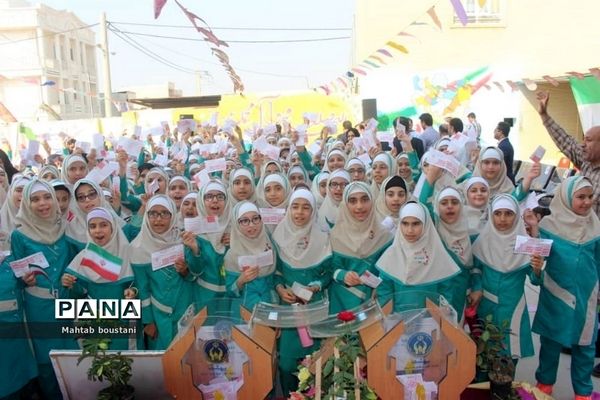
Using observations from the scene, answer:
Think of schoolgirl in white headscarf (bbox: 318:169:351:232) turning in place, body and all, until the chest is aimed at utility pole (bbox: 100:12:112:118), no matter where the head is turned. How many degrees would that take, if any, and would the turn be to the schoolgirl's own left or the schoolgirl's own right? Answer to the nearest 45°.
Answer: approximately 135° to the schoolgirl's own right

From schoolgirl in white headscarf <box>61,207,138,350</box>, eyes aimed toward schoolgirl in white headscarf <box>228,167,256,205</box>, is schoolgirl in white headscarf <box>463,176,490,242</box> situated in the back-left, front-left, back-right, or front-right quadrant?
front-right

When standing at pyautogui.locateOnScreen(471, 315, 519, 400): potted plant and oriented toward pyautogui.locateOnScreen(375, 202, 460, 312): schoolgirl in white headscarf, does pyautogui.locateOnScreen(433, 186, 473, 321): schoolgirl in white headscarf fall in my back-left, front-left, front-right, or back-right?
front-right

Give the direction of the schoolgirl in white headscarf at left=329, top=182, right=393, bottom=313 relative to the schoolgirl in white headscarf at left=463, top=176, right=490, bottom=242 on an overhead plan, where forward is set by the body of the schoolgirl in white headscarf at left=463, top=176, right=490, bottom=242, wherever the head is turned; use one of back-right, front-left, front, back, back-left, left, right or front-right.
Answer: front-right

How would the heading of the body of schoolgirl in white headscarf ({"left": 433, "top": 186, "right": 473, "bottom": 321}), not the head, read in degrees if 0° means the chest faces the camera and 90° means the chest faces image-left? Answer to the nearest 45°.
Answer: approximately 0°

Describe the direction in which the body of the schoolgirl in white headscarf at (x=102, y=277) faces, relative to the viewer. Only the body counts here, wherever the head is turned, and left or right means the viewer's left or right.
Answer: facing the viewer

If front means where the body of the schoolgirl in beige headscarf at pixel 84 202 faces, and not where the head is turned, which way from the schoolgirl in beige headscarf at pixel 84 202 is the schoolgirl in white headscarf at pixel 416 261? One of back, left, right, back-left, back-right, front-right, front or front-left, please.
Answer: front-left

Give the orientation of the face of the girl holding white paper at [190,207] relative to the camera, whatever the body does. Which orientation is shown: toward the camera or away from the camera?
toward the camera

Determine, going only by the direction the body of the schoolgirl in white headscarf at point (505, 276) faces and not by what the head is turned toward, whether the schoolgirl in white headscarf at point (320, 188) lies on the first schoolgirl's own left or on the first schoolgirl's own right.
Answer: on the first schoolgirl's own right

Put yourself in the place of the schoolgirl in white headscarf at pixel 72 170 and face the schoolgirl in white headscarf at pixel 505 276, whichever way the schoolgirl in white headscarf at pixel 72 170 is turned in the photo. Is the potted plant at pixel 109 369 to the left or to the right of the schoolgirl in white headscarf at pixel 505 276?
right

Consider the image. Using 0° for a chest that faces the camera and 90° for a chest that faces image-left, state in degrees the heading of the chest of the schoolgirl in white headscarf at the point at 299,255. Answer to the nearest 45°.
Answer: approximately 0°

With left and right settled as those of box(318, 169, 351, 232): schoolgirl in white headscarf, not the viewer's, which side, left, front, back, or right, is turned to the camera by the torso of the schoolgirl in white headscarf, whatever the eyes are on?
front

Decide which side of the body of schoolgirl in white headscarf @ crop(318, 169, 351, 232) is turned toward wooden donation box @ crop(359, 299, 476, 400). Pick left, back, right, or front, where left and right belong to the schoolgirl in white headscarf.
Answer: front

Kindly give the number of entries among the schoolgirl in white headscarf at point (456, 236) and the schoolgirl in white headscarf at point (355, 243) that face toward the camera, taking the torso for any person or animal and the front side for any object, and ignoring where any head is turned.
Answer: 2

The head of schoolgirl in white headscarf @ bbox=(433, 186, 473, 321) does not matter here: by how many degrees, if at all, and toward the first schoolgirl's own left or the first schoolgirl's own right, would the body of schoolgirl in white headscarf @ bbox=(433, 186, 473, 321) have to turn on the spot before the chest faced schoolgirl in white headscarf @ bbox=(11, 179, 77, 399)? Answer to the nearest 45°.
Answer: approximately 90° to the first schoolgirl's own right

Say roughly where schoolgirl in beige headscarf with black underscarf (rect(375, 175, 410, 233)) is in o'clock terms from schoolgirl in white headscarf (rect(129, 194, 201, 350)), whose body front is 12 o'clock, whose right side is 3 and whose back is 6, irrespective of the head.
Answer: schoolgirl in beige headscarf with black underscarf (rect(375, 175, 410, 233)) is roughly at 9 o'clock from schoolgirl in white headscarf (rect(129, 194, 201, 350)).
